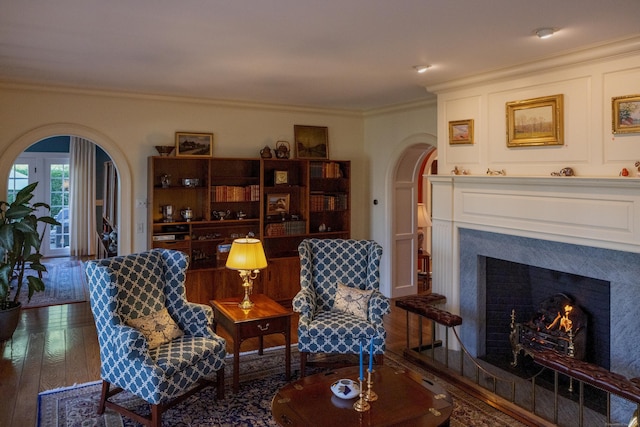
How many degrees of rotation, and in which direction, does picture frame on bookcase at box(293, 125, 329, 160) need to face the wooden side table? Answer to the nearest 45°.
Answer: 0° — it already faces it

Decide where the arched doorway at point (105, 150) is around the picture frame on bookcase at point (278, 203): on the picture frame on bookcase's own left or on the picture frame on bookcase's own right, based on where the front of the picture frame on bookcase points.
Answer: on the picture frame on bookcase's own right

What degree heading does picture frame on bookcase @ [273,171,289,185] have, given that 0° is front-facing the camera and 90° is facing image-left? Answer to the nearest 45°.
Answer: approximately 0°

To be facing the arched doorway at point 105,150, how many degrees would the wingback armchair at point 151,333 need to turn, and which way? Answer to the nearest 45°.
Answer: approximately 135° to its left

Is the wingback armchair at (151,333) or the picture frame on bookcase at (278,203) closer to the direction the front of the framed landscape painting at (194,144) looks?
the wingback armchair

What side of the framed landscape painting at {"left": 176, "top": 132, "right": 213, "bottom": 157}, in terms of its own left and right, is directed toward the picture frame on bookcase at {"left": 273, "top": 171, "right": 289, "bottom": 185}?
left

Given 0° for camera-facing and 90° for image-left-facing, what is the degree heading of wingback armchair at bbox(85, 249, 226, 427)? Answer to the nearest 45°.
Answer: approximately 315°
